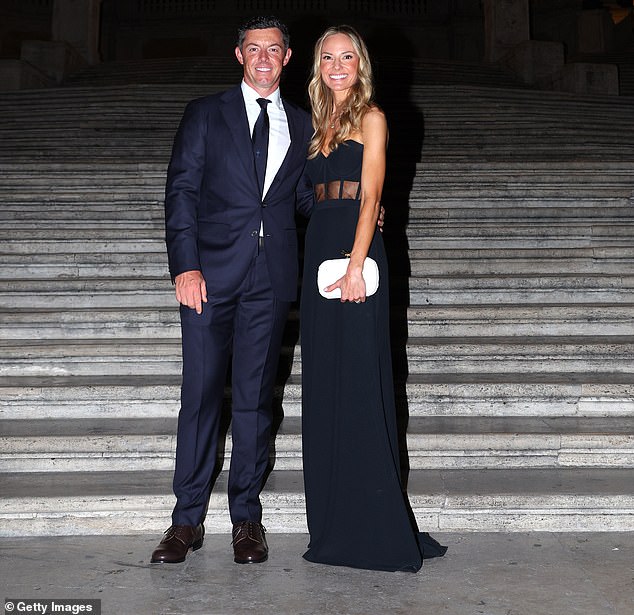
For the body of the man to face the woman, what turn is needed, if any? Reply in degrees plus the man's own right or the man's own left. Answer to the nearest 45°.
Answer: approximately 90° to the man's own left

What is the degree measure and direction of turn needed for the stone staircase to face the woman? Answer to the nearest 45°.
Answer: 0° — it already faces them

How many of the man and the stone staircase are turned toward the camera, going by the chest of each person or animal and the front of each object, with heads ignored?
2

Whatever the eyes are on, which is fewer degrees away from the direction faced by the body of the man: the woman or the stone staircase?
the woman

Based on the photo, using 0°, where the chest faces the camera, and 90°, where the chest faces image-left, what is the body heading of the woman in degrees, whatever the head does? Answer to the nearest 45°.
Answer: approximately 45°

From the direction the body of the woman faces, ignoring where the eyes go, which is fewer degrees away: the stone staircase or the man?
the man

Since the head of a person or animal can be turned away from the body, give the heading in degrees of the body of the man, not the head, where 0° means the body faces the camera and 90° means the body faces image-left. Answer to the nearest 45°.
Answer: approximately 0°
